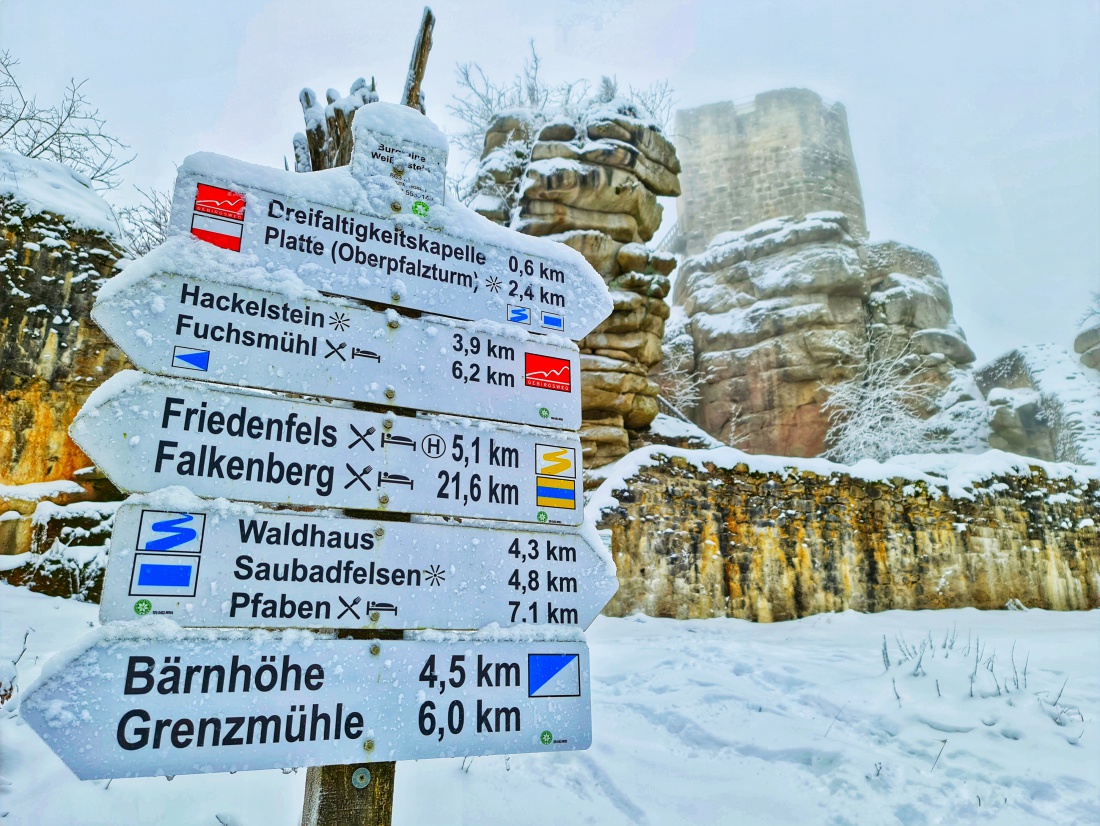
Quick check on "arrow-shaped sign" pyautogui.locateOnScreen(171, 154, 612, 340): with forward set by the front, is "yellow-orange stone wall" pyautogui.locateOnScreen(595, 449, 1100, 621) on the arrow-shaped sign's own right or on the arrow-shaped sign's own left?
on the arrow-shaped sign's own left

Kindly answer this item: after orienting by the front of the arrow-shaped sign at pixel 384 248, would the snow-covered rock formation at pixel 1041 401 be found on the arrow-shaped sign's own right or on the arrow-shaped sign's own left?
on the arrow-shaped sign's own left

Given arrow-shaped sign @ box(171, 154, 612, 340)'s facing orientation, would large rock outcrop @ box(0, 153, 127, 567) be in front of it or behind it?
behind
